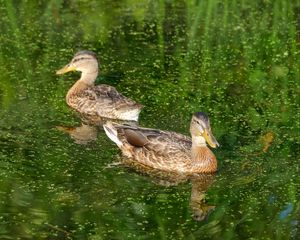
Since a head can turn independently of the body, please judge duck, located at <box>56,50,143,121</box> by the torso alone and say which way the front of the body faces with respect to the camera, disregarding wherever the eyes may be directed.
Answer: to the viewer's left

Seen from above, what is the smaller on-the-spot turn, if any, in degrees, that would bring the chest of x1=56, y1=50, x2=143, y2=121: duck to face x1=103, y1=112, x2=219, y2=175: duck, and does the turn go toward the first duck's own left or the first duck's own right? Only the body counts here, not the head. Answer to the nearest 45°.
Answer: approximately 135° to the first duck's own left
